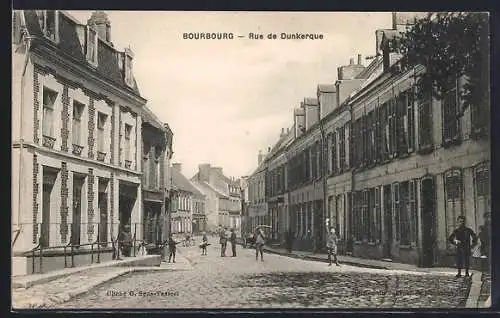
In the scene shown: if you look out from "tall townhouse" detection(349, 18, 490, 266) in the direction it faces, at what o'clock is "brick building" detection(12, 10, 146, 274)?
The brick building is roughly at 1 o'clock from the tall townhouse.

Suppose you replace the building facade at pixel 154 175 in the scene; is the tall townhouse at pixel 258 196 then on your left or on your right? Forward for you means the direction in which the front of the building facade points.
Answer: on your left

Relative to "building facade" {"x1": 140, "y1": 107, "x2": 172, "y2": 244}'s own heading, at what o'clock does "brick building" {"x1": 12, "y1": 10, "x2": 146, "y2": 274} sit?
The brick building is roughly at 4 o'clock from the building facade.
